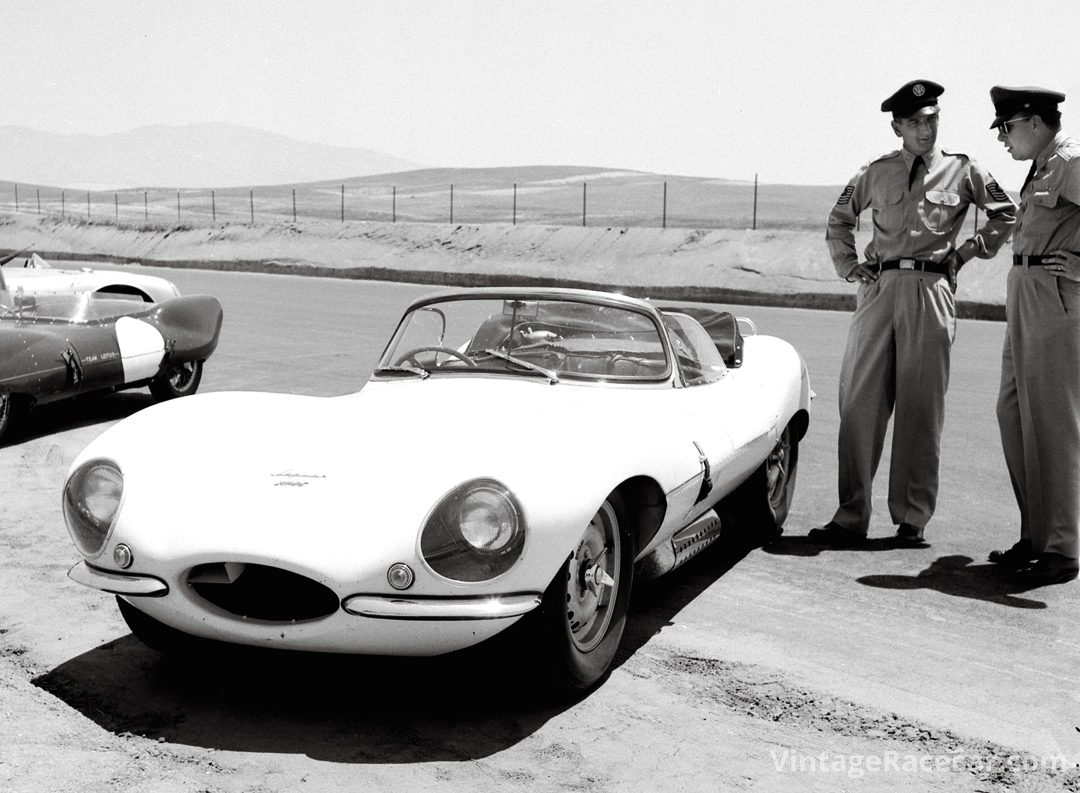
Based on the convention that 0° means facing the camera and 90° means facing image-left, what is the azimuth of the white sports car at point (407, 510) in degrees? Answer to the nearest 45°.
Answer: approximately 45°

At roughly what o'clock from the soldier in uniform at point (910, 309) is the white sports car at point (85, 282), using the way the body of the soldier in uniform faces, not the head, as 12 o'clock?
The white sports car is roughly at 4 o'clock from the soldier in uniform.

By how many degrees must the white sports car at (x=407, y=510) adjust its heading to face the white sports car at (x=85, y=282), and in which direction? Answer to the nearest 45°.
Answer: approximately 135° to its right

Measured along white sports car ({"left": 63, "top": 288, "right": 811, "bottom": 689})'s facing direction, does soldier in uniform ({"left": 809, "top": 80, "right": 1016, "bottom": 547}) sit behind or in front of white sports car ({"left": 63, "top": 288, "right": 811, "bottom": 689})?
behind

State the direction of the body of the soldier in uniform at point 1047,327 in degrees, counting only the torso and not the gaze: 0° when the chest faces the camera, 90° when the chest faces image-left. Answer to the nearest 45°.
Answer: approximately 45°

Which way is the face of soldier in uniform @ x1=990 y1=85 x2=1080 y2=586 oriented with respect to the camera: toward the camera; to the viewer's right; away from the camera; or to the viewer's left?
to the viewer's left
